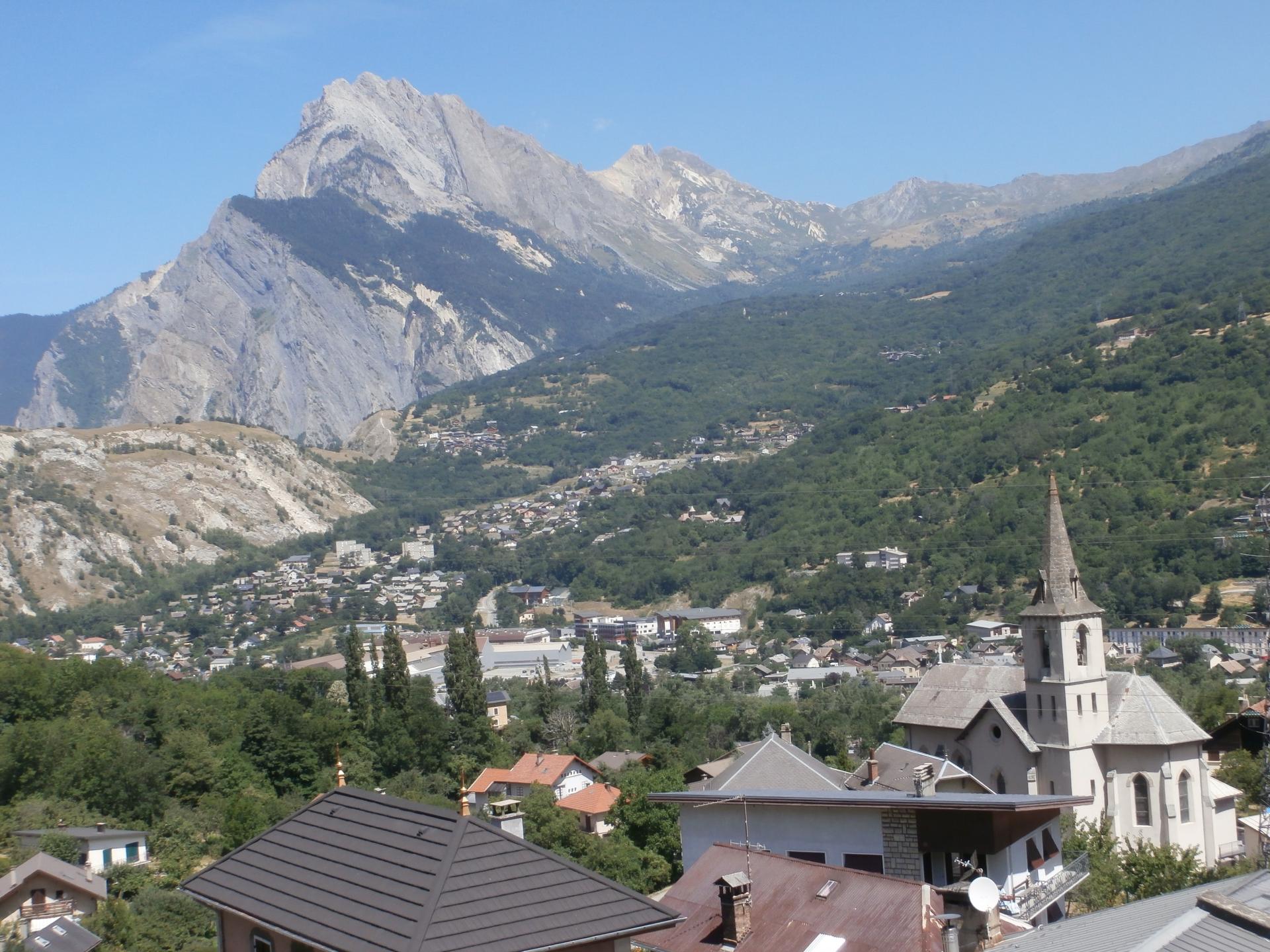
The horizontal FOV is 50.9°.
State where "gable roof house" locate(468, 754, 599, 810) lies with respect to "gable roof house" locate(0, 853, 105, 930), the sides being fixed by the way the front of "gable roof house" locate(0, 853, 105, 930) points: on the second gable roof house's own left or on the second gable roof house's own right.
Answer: on the second gable roof house's own left

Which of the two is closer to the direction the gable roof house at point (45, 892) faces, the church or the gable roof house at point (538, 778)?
the church

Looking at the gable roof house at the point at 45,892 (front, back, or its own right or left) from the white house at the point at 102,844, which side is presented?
back

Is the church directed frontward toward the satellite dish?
no

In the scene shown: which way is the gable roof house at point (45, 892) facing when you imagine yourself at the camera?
facing the viewer

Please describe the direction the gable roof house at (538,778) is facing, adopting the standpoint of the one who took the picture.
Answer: facing the viewer and to the right of the viewer

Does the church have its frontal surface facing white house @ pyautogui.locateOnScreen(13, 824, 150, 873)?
no

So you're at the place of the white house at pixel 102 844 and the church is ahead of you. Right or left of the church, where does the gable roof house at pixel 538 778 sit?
left

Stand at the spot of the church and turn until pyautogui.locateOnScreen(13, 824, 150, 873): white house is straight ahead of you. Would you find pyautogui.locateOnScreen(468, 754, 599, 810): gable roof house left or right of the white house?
right
